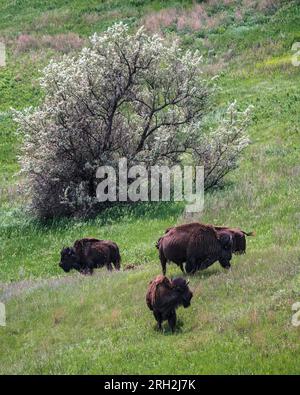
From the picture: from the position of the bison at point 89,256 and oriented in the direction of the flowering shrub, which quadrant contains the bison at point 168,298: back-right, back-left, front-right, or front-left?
back-right

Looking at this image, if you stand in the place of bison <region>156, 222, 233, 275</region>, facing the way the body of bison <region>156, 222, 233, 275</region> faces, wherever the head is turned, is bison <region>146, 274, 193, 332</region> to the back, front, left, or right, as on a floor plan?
right

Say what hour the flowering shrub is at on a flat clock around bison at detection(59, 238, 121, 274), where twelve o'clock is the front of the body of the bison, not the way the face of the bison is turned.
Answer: The flowering shrub is roughly at 3 o'clock from the bison.

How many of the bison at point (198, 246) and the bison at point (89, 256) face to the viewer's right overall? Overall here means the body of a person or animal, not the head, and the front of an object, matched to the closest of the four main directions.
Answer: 1

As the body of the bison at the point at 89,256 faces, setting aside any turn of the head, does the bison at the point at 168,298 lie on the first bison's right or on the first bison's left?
on the first bison's left

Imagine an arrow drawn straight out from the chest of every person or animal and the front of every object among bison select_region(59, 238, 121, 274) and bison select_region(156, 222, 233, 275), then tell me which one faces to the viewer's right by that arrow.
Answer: bison select_region(156, 222, 233, 275)

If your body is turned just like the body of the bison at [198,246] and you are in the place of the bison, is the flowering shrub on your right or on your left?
on your left

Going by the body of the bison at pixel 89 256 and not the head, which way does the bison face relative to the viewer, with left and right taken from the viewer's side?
facing to the left of the viewer

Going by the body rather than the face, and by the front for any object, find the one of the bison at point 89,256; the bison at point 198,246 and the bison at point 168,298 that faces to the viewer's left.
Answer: the bison at point 89,256

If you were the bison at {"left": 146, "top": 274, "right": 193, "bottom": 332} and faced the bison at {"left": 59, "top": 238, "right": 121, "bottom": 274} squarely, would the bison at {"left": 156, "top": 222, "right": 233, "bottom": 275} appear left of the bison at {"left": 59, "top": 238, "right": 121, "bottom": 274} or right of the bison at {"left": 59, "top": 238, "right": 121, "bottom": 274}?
right

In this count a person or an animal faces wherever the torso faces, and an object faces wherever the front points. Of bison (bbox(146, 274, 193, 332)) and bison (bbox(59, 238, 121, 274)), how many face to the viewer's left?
1

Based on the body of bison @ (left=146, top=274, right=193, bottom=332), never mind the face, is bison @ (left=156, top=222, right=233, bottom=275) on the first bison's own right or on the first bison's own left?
on the first bison's own left

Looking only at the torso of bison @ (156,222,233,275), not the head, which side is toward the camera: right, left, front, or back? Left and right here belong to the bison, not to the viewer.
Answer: right
